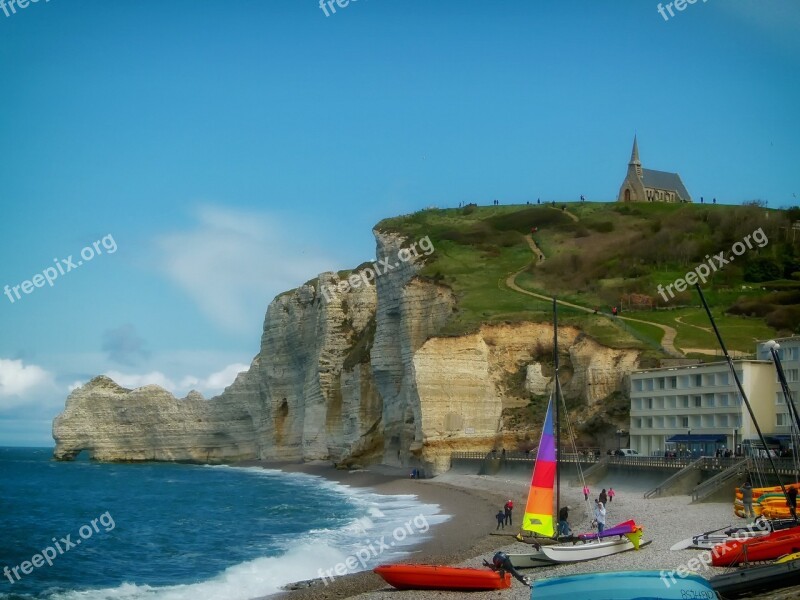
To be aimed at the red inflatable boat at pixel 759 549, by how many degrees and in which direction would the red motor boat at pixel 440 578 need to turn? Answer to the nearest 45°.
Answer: approximately 180°

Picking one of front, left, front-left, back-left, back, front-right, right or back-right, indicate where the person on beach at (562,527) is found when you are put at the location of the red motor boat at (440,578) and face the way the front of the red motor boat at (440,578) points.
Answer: back-right

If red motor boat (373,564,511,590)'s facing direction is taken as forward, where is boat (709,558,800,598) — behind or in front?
behind

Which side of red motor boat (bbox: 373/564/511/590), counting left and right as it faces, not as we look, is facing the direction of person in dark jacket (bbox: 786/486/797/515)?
back

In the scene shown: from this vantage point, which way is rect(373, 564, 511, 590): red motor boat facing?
to the viewer's left

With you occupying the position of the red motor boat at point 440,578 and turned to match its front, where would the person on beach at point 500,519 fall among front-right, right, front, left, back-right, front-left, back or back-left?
right

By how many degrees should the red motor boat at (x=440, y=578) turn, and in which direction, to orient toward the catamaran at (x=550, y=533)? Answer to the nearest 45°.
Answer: approximately 135° to its right

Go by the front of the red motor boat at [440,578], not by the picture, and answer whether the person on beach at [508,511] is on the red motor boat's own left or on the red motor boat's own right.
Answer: on the red motor boat's own right
